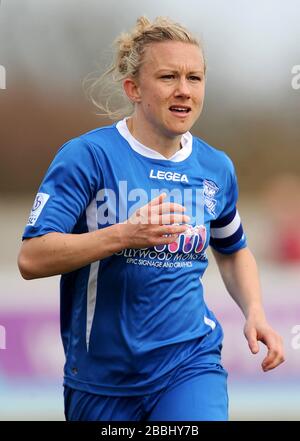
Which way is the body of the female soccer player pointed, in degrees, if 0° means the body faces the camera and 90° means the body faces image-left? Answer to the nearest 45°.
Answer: approximately 315°
